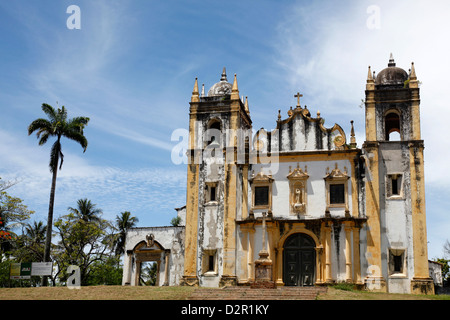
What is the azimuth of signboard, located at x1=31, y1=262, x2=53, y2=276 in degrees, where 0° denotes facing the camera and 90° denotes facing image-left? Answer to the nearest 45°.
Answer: approximately 0°

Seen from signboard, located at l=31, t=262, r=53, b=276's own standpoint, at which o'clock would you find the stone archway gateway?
The stone archway gateway is roughly at 8 o'clock from the signboard.

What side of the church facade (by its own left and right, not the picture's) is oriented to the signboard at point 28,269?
right
